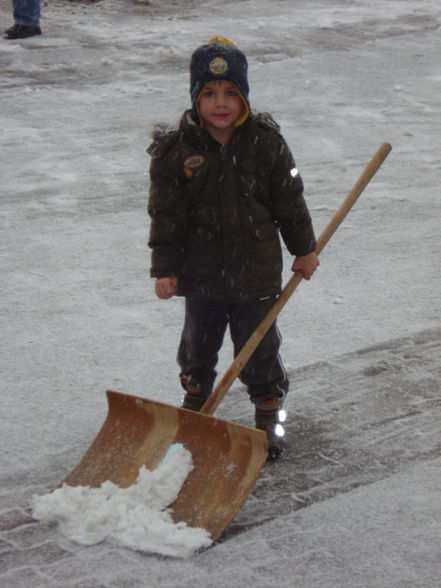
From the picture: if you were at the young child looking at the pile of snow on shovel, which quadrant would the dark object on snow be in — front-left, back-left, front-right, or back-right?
back-right

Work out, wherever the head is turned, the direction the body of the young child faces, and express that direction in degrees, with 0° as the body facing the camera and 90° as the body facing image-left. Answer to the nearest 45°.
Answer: approximately 0°

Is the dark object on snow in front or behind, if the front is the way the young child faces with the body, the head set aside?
behind
